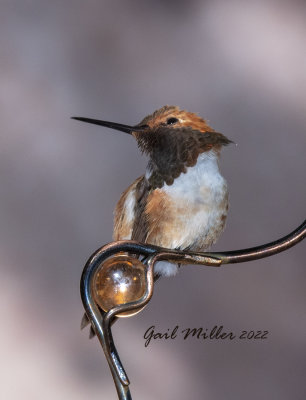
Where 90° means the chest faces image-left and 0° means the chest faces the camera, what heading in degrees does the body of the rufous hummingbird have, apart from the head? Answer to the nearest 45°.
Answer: approximately 315°
